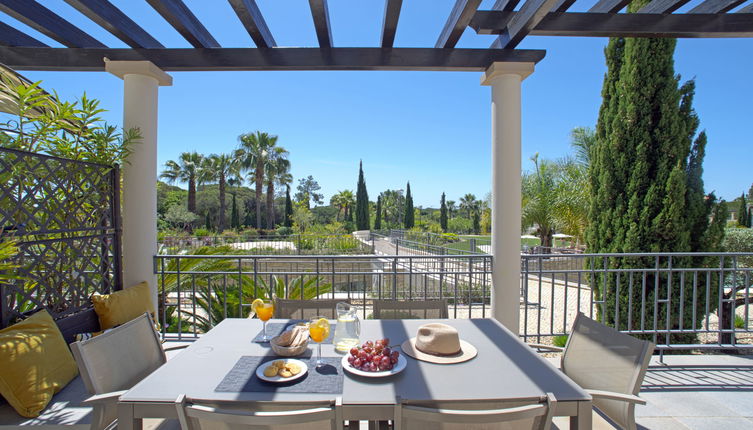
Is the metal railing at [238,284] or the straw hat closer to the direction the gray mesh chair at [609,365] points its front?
the straw hat

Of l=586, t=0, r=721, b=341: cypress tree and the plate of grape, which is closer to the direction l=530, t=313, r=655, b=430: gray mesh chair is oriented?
the plate of grape

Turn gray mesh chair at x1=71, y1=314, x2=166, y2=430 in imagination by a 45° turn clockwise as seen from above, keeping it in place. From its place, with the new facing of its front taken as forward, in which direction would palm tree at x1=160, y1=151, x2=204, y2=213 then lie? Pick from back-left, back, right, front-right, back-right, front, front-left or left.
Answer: back

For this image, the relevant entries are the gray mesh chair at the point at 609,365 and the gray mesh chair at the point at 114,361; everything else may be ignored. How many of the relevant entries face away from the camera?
0

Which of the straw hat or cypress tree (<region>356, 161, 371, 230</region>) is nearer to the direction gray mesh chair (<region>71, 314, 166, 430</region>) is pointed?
the straw hat

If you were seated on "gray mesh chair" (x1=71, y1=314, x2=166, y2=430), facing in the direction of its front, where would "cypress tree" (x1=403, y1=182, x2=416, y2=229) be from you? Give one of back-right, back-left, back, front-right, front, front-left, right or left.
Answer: left

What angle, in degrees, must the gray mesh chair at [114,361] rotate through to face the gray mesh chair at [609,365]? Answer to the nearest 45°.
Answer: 0° — it already faces it

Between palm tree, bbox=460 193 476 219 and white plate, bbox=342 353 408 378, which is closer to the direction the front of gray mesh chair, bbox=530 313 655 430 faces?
the white plate

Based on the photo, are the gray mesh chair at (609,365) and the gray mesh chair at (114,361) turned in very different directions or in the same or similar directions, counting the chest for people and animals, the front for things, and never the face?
very different directions

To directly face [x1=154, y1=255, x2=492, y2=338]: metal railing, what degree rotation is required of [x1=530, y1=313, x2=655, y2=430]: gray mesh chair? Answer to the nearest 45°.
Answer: approximately 45° to its right

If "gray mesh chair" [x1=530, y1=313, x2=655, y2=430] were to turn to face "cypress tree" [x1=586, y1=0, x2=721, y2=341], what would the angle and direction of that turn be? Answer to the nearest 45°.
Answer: approximately 135° to its right

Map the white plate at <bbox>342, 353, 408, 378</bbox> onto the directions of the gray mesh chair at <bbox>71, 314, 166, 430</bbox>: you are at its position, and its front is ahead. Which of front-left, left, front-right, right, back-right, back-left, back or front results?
front

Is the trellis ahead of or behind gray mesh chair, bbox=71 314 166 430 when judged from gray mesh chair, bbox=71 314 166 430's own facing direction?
behind

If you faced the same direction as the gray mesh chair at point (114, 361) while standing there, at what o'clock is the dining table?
The dining table is roughly at 12 o'clock from the gray mesh chair.

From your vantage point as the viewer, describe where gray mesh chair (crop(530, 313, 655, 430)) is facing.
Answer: facing the viewer and to the left of the viewer

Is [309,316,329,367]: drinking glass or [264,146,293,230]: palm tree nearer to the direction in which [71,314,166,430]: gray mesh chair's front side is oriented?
the drinking glass

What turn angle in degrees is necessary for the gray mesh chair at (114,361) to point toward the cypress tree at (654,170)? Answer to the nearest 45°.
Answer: approximately 45° to its left

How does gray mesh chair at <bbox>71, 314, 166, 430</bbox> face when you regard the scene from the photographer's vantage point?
facing the viewer and to the right of the viewer

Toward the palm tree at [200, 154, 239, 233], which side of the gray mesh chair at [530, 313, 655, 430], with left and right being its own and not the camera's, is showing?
right
